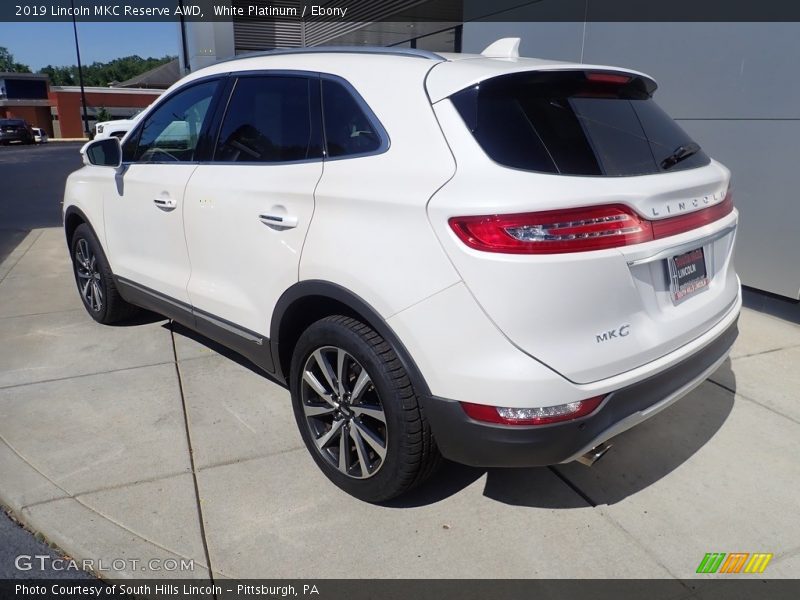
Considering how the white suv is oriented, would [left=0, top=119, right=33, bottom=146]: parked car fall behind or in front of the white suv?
in front

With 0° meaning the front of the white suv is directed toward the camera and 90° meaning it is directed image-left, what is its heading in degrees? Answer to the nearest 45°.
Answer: approximately 135°
